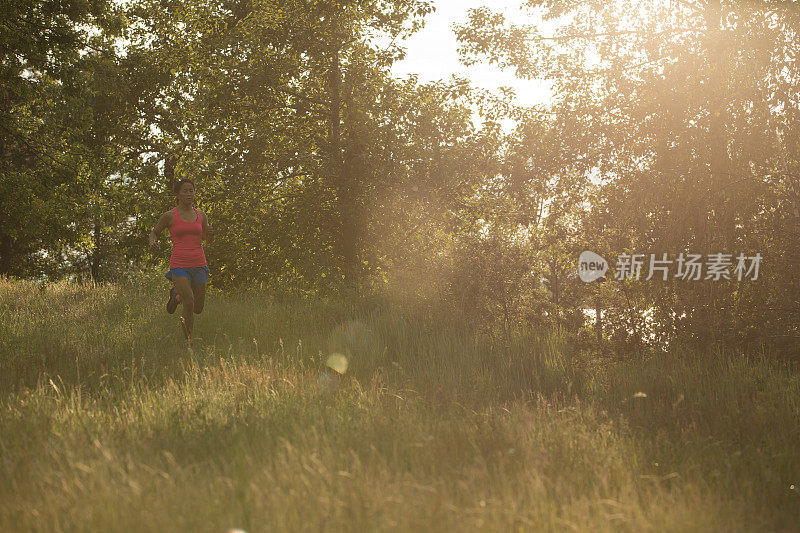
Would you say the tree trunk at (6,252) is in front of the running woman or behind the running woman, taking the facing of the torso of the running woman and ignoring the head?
behind

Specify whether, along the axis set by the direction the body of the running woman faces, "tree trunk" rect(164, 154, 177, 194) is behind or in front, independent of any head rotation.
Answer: behind
